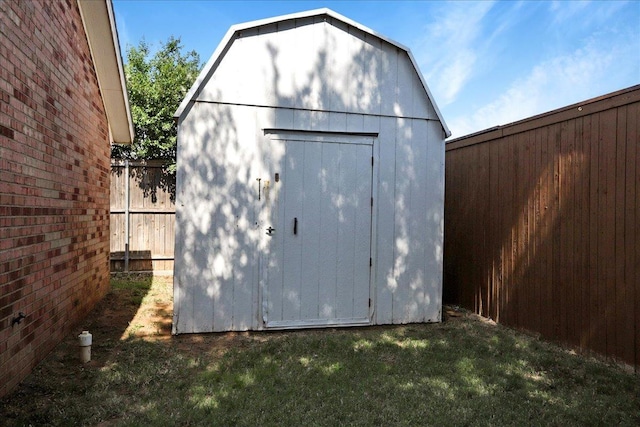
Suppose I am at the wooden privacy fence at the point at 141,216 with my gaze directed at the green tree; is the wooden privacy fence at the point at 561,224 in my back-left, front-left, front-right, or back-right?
back-right

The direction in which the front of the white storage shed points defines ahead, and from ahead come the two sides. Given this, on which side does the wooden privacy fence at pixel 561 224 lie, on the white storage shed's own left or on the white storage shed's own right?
on the white storage shed's own left

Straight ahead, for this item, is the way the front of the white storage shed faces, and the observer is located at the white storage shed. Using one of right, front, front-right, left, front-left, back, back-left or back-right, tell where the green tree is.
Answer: back-right

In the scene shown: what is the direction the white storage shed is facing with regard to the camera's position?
facing the viewer

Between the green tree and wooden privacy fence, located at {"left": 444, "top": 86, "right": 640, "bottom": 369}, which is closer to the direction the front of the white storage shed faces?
the wooden privacy fence

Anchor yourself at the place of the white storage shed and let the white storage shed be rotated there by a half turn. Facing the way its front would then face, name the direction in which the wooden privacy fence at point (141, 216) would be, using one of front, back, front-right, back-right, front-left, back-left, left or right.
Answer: front-left
